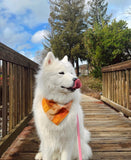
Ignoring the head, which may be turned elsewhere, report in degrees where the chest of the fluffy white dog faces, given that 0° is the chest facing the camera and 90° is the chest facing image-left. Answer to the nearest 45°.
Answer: approximately 0°

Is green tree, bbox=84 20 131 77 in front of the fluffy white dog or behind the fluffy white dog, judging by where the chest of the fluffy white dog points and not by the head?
behind

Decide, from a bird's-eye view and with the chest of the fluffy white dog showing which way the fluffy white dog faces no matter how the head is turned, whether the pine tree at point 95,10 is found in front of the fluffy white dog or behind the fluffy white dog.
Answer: behind

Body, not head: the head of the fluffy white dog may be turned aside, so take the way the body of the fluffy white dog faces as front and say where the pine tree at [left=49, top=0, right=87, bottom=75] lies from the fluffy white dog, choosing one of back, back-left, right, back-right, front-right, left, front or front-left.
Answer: back
